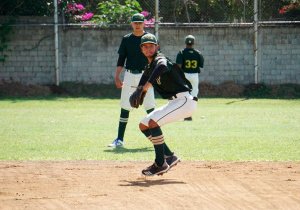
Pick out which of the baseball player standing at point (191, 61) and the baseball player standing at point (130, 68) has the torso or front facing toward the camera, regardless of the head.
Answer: the baseball player standing at point (130, 68)

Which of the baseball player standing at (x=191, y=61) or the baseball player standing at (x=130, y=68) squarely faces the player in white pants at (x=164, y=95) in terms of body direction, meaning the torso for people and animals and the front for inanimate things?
the baseball player standing at (x=130, y=68)

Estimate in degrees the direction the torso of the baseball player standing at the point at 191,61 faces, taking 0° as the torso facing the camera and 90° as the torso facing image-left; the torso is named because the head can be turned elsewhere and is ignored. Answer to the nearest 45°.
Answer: approximately 180°

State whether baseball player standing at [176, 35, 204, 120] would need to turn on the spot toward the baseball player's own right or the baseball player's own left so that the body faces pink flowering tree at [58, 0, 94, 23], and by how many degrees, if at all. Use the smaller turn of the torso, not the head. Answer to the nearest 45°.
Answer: approximately 45° to the baseball player's own left

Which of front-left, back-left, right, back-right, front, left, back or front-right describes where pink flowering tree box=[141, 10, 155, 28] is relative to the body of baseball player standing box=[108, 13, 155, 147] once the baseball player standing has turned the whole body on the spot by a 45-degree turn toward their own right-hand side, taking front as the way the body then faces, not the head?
back-right

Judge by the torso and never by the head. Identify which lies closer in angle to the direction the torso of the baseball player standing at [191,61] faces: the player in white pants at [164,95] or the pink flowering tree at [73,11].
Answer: the pink flowering tree

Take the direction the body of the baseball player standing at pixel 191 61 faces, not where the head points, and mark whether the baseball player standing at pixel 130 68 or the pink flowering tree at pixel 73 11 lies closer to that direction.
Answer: the pink flowering tree

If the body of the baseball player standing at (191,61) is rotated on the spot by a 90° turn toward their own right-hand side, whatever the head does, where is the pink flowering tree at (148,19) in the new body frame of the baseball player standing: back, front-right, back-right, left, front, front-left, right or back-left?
left

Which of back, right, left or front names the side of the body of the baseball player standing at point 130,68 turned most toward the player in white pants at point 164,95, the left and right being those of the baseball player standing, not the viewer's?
front

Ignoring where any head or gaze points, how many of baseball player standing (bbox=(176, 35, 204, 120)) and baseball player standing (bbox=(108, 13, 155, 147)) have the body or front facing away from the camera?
1

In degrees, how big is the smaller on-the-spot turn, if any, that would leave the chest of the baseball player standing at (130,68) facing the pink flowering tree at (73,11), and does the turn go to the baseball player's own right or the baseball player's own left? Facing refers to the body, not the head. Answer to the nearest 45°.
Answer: approximately 180°

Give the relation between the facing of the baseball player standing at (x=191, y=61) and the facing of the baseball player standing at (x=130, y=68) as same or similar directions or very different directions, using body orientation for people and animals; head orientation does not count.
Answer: very different directions

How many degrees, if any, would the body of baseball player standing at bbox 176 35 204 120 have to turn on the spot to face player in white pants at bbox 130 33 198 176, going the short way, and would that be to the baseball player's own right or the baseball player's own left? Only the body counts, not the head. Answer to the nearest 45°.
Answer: approximately 180°

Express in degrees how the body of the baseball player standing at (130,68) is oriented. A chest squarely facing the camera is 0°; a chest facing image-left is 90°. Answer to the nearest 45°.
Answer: approximately 0°
